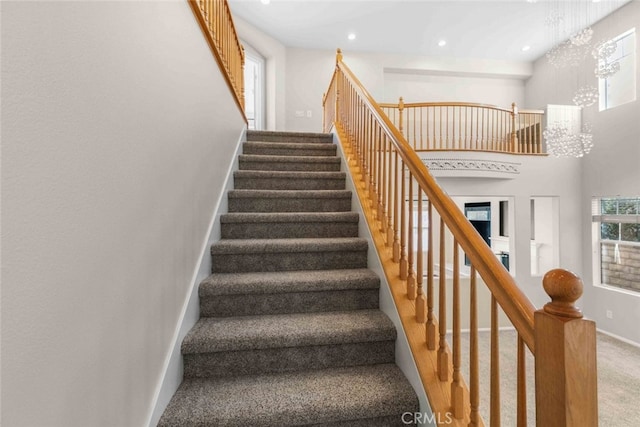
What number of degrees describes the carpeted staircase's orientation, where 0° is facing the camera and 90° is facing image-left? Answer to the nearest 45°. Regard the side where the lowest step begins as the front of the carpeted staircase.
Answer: approximately 0°

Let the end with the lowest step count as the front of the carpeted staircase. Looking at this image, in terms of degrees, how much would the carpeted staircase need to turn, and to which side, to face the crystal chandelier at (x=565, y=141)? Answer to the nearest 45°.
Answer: approximately 135° to its left

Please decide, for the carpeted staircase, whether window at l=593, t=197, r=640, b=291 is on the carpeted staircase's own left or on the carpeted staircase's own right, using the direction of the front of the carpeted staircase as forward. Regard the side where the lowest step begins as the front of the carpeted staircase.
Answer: on the carpeted staircase's own left
